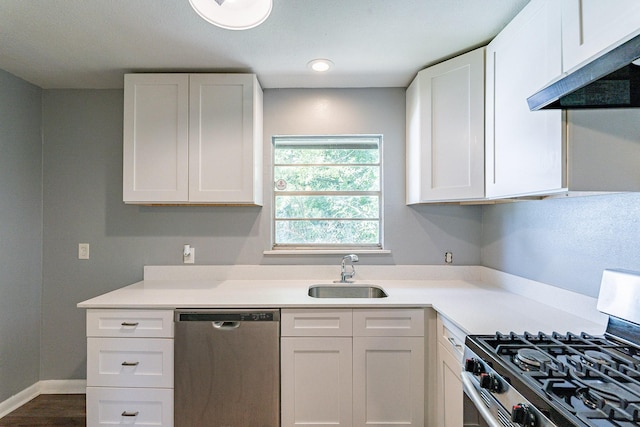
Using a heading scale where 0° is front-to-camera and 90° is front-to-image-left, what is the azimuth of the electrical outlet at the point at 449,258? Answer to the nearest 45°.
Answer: approximately 0°

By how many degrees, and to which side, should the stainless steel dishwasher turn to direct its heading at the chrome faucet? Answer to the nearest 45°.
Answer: approximately 135° to its left

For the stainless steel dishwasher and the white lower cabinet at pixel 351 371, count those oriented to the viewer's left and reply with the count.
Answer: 0

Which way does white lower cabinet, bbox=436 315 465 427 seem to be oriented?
to the viewer's left

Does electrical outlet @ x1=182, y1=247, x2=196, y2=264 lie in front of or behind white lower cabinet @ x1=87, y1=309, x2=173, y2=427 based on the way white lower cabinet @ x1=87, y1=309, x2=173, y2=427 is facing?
behind

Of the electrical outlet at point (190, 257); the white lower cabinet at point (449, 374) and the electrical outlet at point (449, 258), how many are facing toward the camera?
2

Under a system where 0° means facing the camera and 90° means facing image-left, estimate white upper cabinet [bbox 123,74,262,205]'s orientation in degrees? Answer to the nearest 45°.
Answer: approximately 0°

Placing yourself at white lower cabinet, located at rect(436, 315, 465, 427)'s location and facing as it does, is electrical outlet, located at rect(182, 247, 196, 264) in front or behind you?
in front

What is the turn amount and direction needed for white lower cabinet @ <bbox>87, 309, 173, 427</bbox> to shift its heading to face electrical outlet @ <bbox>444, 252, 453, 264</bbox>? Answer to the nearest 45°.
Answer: approximately 90° to its left

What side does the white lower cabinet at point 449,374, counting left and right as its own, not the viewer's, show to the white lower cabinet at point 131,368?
front

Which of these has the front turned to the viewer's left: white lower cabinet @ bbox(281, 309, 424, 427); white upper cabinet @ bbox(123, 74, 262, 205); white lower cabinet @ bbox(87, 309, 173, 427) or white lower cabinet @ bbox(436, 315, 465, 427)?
white lower cabinet @ bbox(436, 315, 465, 427)

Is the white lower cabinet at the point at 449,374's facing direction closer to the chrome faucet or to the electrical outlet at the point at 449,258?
the chrome faucet
